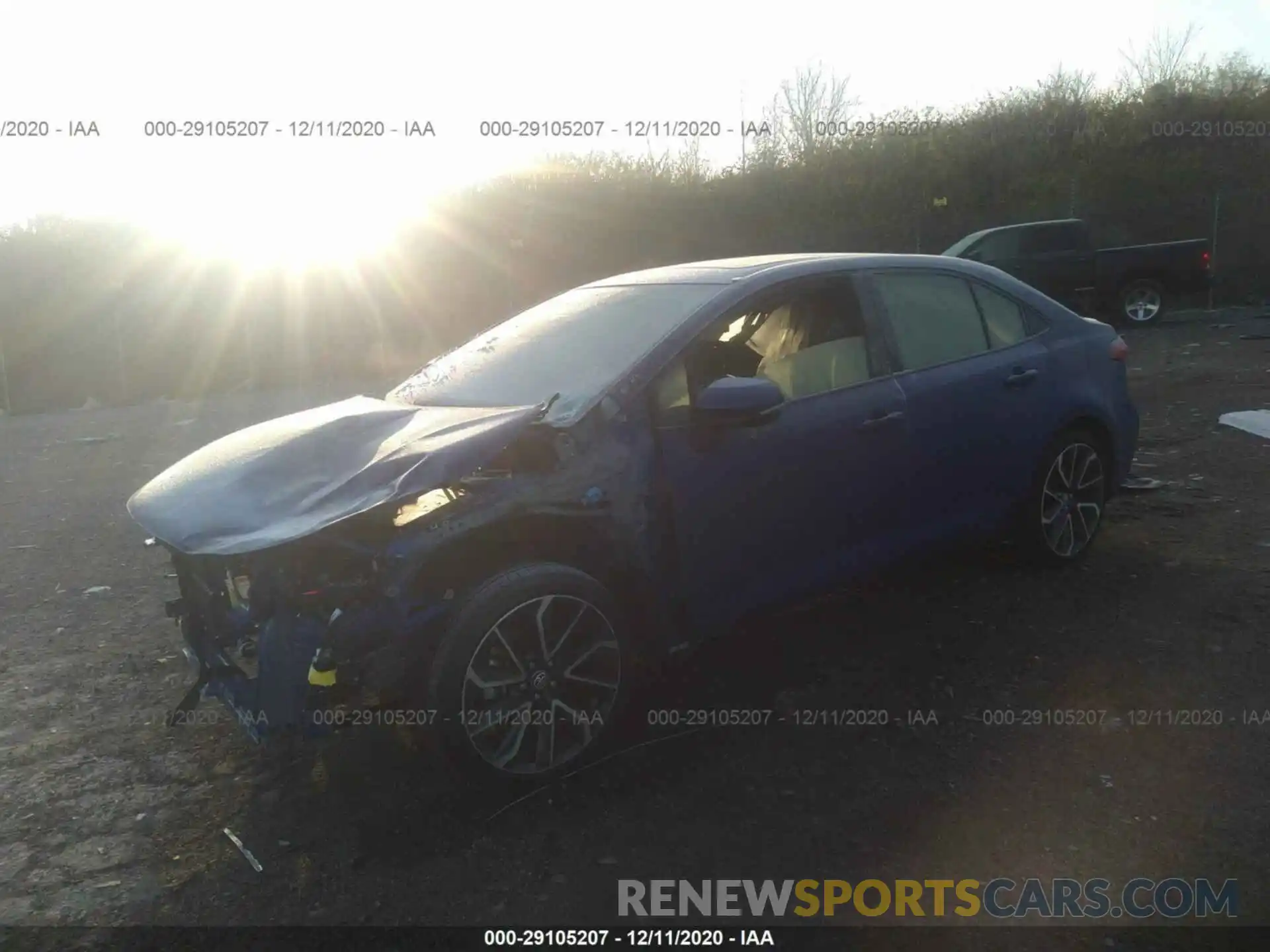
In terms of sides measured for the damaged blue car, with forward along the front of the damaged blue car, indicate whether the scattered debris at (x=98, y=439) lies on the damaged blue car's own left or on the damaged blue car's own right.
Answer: on the damaged blue car's own right

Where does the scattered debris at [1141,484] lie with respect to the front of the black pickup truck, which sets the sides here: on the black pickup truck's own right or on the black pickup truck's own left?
on the black pickup truck's own left

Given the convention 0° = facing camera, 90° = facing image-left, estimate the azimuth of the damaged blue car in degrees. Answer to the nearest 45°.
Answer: approximately 45°

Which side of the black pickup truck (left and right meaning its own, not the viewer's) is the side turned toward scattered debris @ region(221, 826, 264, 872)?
left

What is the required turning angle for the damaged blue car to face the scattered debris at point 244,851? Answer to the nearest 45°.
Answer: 0° — it already faces it

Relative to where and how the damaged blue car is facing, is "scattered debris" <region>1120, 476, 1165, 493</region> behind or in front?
behind

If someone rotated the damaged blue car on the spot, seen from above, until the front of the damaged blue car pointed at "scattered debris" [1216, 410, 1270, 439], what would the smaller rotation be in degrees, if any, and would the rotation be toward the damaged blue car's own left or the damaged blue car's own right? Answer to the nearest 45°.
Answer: approximately 180°

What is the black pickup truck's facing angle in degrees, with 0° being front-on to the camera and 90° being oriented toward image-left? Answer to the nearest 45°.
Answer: approximately 90°
